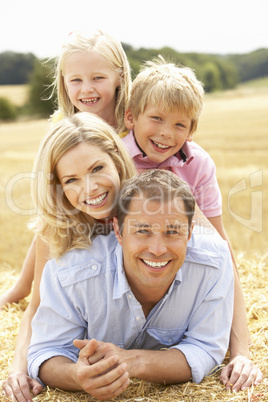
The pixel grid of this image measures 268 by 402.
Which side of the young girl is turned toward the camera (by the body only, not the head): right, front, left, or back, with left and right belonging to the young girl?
front

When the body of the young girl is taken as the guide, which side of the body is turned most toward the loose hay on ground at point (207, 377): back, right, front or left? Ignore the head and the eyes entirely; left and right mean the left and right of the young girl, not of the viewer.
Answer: front

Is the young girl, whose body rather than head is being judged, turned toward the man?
yes

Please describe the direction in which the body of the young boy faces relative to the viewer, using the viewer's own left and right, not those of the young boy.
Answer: facing the viewer

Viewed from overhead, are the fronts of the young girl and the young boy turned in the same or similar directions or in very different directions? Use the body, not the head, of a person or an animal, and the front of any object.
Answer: same or similar directions

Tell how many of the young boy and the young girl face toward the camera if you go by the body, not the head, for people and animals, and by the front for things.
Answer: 2
